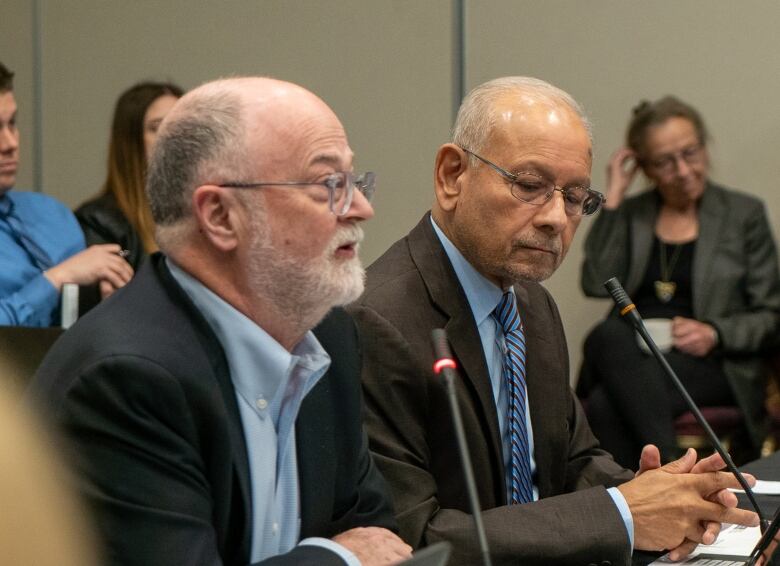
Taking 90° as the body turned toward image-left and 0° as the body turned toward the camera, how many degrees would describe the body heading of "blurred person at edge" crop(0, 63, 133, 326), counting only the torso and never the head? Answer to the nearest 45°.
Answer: approximately 315°

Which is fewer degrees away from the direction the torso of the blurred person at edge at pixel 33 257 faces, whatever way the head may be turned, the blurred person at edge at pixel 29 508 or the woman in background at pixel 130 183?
the blurred person at edge

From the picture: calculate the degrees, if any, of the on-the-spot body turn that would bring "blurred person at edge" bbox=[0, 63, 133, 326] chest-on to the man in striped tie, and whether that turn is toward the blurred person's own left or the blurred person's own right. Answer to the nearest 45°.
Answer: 0° — they already face them

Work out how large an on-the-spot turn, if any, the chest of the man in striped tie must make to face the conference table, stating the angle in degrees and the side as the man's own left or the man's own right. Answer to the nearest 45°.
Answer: approximately 45° to the man's own left

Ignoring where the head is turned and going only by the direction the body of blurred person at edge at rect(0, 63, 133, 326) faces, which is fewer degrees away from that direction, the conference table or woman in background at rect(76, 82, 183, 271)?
the conference table

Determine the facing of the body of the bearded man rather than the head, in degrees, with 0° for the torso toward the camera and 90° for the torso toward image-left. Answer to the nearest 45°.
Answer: approximately 315°

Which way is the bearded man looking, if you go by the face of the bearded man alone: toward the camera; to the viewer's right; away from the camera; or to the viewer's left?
to the viewer's right

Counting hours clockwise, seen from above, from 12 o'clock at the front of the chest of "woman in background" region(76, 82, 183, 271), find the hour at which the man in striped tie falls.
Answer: The man in striped tie is roughly at 1 o'clock from the woman in background.
